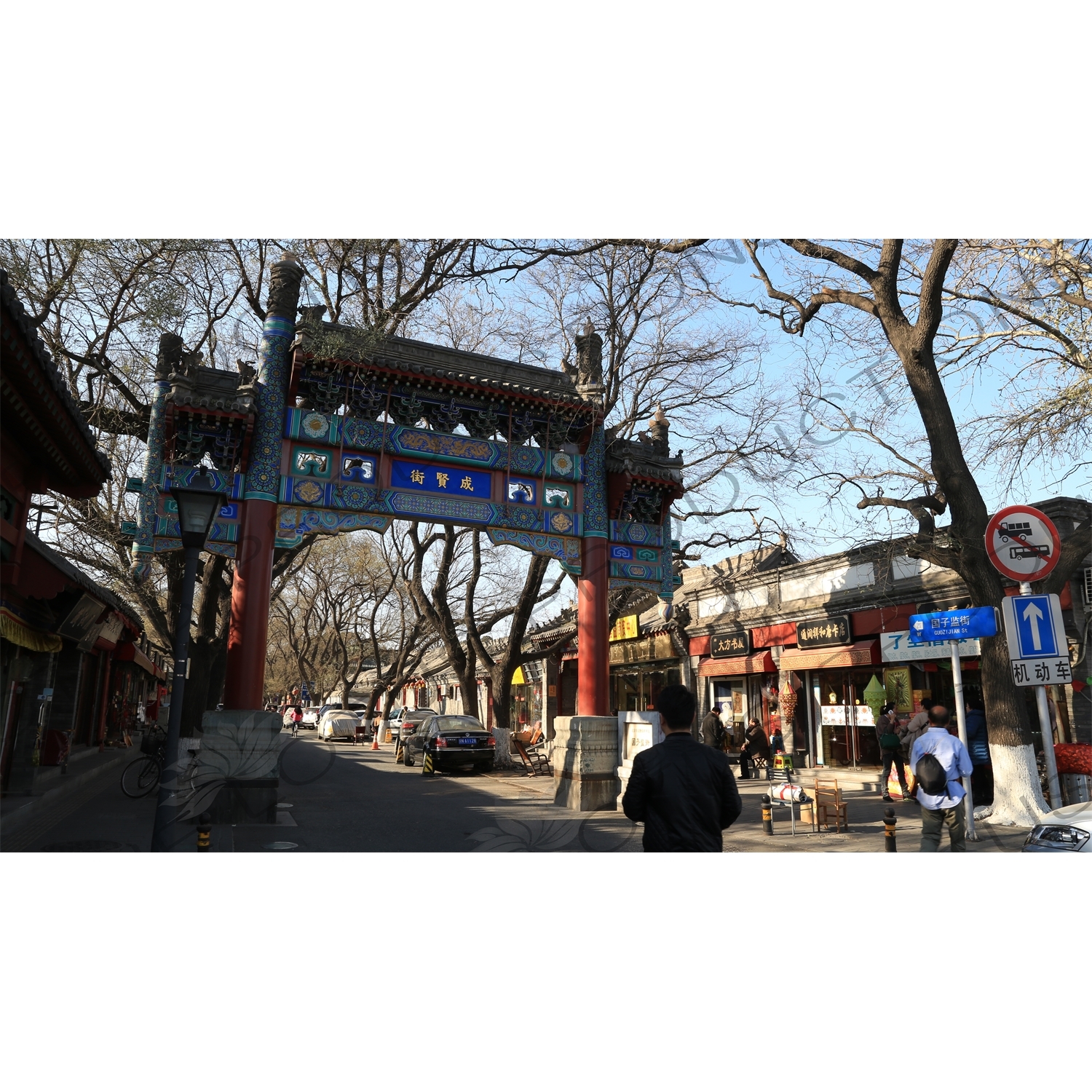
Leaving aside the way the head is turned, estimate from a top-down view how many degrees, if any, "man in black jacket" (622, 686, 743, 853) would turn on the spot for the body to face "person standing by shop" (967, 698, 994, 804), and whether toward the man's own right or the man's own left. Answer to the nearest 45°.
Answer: approximately 45° to the man's own right

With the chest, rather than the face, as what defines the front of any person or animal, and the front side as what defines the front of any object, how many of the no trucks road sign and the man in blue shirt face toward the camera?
1

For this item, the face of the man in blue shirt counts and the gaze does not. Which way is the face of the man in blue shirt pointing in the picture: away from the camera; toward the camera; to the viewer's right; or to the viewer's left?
away from the camera

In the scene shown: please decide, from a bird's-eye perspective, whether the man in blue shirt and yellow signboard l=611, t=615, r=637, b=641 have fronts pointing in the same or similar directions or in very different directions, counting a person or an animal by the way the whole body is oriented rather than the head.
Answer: very different directions

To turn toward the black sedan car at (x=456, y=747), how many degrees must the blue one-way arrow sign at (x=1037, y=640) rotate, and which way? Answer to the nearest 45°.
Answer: approximately 135° to its right

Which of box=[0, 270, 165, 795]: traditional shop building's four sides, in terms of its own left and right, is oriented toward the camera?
right

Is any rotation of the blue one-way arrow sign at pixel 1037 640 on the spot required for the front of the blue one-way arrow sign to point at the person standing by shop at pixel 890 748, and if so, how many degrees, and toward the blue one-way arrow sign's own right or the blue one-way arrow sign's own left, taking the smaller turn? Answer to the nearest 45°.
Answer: approximately 135° to the blue one-way arrow sign's own right

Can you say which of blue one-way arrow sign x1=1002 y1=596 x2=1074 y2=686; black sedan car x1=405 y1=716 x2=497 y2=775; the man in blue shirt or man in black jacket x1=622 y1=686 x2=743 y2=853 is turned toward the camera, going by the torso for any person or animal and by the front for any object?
the blue one-way arrow sign

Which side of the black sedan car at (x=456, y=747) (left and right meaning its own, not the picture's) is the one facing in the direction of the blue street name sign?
back

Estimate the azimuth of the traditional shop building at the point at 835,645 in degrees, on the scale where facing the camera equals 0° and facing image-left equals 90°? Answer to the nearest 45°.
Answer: approximately 45°

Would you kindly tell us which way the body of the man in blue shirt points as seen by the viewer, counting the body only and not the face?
away from the camera

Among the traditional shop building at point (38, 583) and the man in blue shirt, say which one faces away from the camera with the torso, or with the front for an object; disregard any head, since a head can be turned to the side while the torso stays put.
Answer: the man in blue shirt

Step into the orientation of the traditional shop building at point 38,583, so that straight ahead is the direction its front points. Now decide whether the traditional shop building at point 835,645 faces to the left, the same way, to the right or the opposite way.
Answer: the opposite way

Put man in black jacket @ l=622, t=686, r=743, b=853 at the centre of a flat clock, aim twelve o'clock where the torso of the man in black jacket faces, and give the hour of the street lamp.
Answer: The street lamp is roughly at 10 o'clock from the man in black jacket.
